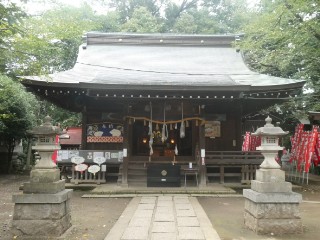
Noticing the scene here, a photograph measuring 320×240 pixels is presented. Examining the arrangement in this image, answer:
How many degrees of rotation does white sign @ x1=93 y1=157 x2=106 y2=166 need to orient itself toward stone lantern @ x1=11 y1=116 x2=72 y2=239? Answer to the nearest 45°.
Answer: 0° — it already faces it

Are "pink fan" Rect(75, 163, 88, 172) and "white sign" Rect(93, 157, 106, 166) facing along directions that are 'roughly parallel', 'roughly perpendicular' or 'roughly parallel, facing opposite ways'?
roughly parallel

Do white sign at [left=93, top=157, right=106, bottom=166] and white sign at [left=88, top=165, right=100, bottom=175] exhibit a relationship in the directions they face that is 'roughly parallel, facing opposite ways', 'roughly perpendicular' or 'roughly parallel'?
roughly parallel

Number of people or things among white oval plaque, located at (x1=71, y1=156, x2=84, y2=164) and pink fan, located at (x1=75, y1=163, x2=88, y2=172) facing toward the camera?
2

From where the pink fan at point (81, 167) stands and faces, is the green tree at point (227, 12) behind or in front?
behind

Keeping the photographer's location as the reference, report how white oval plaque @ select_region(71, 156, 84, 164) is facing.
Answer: facing the viewer

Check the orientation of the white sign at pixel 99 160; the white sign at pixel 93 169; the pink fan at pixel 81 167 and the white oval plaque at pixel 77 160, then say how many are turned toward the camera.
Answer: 4

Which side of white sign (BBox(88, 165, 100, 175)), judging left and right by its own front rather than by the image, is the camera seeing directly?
front

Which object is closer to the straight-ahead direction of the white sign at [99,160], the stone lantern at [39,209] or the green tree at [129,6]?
the stone lantern

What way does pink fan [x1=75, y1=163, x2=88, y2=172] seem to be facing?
toward the camera

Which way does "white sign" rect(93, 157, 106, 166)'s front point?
toward the camera

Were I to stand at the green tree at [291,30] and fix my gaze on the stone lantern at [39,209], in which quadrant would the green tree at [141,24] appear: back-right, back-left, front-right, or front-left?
back-right

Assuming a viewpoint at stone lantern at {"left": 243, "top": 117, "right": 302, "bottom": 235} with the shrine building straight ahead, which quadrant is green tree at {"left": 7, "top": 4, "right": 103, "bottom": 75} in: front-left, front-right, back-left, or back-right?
front-left

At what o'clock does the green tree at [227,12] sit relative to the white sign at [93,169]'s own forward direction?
The green tree is roughly at 7 o'clock from the white sign.
